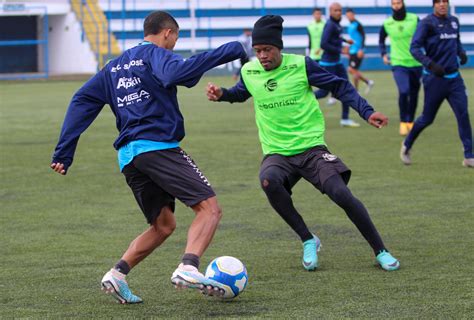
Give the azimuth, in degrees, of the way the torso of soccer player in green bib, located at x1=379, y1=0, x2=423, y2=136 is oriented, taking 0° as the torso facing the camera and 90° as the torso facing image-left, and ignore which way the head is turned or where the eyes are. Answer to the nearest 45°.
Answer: approximately 0°

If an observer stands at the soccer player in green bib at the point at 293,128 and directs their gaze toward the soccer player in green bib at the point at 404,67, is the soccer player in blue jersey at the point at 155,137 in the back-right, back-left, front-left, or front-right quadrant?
back-left

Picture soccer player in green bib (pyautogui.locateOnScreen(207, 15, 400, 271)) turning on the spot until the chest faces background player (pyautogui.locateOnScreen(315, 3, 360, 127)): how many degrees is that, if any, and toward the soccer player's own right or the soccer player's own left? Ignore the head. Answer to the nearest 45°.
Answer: approximately 180°

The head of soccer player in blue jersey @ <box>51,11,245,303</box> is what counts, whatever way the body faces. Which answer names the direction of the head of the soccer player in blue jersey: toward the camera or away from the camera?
away from the camera

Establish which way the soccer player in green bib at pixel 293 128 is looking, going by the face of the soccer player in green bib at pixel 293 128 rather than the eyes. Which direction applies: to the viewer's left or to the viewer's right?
to the viewer's left

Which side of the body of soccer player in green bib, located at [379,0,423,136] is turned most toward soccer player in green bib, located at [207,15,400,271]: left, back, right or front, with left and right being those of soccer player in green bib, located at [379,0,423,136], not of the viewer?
front

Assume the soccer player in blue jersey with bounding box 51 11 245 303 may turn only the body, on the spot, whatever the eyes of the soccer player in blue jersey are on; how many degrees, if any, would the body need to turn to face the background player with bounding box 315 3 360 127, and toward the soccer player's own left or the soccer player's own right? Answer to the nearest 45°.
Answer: approximately 45° to the soccer player's own left

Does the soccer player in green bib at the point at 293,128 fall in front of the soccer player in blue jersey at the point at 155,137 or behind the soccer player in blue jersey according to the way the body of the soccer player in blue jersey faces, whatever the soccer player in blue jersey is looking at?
in front

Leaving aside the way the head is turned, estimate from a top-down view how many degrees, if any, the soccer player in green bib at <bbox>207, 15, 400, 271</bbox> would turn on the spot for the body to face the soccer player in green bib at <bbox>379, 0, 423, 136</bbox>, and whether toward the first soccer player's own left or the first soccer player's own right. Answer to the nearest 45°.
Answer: approximately 180°

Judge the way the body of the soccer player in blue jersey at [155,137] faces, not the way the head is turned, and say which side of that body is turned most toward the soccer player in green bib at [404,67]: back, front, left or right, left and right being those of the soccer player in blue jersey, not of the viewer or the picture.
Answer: front

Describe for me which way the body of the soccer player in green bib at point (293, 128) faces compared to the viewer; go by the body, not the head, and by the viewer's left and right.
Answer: facing the viewer

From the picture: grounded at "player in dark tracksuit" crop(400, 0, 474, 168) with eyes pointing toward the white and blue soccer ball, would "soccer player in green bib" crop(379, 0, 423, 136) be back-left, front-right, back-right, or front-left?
back-right

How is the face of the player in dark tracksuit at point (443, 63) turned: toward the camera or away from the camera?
toward the camera
